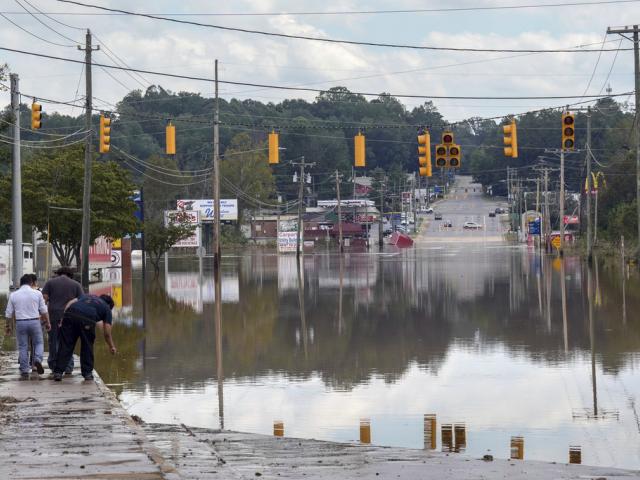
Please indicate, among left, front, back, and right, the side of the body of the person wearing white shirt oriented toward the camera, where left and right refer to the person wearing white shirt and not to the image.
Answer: back

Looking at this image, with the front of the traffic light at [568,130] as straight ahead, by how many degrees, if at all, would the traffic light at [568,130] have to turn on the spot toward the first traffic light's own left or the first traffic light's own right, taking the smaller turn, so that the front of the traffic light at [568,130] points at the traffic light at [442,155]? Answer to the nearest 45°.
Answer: approximately 90° to the first traffic light's own right

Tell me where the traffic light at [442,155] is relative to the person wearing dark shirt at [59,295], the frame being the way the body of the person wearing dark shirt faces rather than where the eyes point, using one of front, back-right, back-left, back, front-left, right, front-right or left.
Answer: front-right

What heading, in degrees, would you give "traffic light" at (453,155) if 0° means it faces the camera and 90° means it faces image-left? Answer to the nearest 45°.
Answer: approximately 0°

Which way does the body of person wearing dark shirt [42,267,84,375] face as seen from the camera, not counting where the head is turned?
away from the camera
